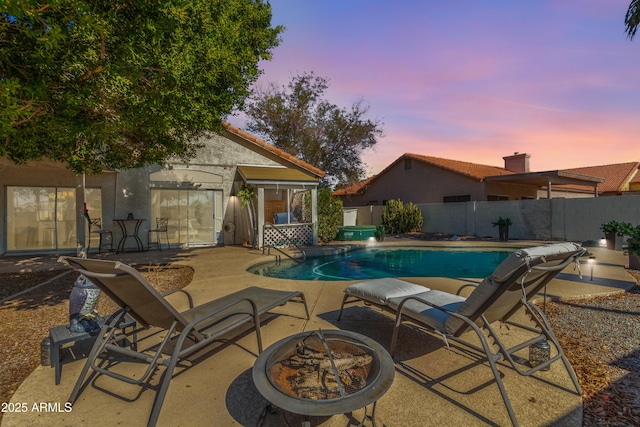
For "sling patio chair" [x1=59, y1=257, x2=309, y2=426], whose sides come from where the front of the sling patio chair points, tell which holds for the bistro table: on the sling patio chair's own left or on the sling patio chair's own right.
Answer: on the sling patio chair's own left

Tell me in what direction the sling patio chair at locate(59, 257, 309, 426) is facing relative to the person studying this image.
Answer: facing away from the viewer and to the right of the viewer

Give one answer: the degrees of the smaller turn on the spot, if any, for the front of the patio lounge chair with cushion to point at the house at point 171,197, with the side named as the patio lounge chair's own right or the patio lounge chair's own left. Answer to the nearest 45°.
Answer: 0° — it already faces it

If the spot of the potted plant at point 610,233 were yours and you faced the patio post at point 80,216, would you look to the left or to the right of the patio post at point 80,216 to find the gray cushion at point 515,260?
left

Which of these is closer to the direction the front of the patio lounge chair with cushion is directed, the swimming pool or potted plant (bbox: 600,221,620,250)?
the swimming pool

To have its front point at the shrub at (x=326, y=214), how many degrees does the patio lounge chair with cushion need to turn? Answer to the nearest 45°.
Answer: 0° — it already faces it

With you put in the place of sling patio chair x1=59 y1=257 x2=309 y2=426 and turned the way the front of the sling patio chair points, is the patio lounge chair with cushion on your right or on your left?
on your right

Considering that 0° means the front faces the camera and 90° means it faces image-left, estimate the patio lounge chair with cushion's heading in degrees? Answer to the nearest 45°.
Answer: approximately 135°

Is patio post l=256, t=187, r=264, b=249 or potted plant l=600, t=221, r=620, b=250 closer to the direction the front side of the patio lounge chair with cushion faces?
the patio post

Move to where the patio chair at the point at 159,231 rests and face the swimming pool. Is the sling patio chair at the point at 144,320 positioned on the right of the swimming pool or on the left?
right

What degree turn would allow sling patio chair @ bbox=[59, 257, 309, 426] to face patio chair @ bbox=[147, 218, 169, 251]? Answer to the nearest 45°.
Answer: approximately 45° to its left
